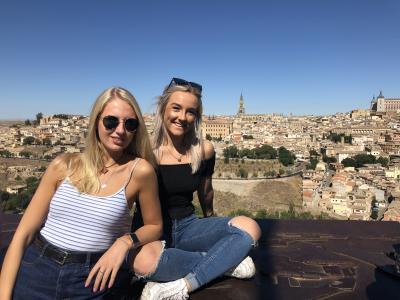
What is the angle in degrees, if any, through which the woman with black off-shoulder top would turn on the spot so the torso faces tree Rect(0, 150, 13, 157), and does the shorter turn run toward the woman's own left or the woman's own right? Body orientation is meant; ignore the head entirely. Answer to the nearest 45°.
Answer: approximately 135° to the woman's own right

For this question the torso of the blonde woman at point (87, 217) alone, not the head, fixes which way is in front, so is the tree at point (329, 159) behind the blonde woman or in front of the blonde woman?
behind

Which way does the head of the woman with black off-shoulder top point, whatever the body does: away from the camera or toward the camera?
toward the camera

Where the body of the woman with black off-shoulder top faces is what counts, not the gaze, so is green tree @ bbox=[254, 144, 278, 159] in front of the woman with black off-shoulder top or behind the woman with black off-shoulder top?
behind

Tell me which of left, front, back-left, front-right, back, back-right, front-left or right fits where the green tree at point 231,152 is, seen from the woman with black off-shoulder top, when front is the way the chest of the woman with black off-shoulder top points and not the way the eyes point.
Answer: back

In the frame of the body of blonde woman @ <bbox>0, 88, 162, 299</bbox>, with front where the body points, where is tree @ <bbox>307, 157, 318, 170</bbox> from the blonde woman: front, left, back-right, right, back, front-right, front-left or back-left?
back-left

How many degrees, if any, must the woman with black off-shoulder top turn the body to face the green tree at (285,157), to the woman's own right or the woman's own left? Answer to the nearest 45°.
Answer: approximately 180°

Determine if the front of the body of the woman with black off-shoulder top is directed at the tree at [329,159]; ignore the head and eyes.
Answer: no

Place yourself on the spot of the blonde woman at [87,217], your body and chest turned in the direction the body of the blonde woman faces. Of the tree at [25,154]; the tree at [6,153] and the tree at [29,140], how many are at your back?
3

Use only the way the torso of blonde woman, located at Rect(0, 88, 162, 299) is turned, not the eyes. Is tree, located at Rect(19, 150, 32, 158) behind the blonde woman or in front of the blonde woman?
behind

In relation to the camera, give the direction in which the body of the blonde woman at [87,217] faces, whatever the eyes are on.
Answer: toward the camera

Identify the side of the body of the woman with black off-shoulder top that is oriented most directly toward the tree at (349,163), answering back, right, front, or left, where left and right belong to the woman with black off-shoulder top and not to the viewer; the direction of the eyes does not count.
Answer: back

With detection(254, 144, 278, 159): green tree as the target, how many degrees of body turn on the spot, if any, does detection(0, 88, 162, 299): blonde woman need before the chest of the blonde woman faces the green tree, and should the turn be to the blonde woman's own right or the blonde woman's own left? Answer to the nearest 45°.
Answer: approximately 135° to the blonde woman's own left

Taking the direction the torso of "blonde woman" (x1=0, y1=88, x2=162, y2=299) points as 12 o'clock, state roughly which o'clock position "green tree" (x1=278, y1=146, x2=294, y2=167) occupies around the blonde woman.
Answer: The green tree is roughly at 7 o'clock from the blonde woman.

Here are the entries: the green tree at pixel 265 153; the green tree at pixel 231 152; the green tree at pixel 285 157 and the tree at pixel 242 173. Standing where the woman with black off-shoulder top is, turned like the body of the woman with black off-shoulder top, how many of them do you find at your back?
4

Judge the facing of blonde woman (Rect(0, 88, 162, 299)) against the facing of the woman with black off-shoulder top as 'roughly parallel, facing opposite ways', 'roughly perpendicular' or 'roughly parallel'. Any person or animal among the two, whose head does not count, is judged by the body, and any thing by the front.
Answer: roughly parallel

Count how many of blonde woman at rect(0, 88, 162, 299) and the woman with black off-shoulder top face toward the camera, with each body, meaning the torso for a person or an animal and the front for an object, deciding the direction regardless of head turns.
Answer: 2

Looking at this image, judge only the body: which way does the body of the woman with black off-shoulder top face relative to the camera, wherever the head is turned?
toward the camera

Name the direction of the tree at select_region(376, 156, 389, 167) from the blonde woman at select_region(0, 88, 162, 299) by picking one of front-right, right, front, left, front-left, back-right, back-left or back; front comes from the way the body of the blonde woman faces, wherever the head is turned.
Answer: back-left

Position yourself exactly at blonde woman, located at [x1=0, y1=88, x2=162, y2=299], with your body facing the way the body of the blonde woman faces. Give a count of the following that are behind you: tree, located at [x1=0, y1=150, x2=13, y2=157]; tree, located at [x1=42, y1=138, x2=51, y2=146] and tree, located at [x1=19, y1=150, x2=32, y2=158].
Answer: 3
